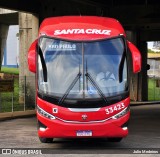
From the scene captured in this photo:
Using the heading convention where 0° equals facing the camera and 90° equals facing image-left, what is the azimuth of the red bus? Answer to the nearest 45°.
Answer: approximately 0°

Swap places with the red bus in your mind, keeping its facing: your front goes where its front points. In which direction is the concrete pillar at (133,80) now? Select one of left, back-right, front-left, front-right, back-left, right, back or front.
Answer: back

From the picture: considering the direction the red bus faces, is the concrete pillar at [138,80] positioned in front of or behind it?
behind

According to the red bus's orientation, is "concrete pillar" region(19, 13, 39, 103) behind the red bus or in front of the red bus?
behind
